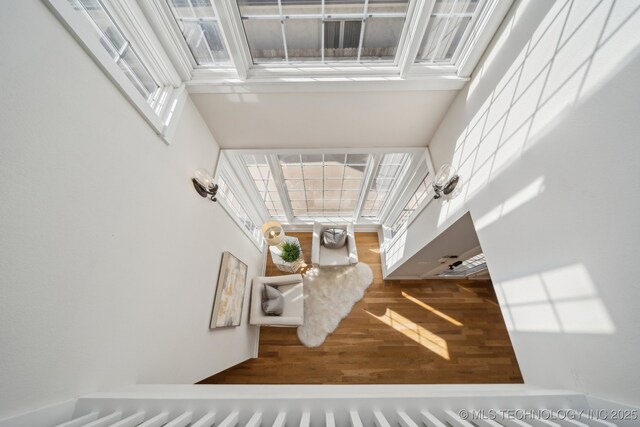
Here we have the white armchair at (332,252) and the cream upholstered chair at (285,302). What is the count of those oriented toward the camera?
1

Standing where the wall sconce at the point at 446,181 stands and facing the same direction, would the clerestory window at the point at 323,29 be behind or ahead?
ahead

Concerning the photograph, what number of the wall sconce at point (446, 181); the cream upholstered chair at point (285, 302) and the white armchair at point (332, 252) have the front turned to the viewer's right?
1

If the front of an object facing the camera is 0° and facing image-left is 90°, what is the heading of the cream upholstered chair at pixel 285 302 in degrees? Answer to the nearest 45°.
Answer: approximately 270°

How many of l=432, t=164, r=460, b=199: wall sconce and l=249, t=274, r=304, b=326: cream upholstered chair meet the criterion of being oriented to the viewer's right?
1

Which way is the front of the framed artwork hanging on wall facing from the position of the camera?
facing the viewer and to the right of the viewer

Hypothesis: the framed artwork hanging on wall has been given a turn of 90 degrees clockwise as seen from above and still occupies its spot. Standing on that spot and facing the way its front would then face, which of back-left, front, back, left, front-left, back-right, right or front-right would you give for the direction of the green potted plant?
back

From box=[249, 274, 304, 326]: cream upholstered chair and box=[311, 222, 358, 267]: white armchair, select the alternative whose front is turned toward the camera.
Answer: the white armchair

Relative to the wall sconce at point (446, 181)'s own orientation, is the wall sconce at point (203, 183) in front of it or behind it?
in front

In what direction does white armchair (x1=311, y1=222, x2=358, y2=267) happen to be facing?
toward the camera

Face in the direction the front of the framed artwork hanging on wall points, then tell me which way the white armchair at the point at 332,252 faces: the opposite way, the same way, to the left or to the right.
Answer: to the right

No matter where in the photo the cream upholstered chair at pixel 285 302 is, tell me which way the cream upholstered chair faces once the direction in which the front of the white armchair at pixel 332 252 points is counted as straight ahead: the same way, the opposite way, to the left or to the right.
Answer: to the left
